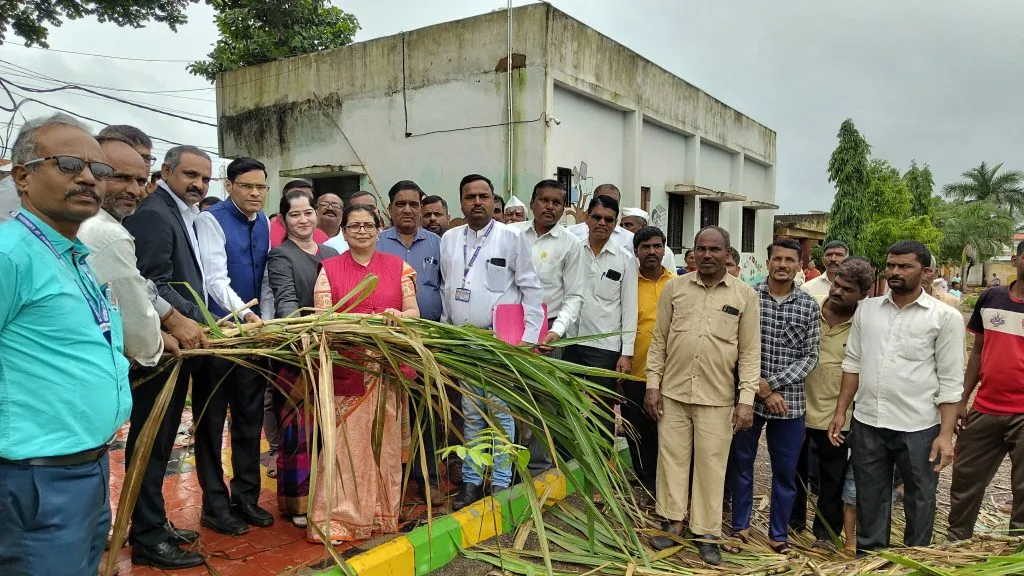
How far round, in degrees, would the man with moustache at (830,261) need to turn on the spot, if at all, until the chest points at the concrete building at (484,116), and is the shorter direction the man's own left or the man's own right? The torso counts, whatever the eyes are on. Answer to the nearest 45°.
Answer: approximately 135° to the man's own right

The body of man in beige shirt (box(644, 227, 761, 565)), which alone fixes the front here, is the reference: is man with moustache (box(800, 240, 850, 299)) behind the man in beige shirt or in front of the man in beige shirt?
behind

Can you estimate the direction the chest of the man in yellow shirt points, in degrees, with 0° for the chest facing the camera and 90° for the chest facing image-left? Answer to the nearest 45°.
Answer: approximately 0°

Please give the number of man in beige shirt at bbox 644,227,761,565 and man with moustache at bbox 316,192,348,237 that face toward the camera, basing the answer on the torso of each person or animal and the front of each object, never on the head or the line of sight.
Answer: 2
